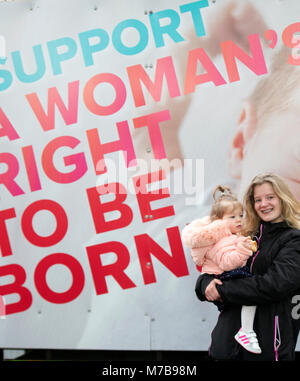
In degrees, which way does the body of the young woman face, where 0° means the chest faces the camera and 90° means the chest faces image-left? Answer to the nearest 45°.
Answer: approximately 45°

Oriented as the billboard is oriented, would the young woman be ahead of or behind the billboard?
ahead

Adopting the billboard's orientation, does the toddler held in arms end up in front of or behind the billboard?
in front

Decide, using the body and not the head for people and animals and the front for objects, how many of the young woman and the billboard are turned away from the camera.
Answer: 0

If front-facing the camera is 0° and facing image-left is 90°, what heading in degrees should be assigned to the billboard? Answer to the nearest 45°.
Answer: approximately 0°
